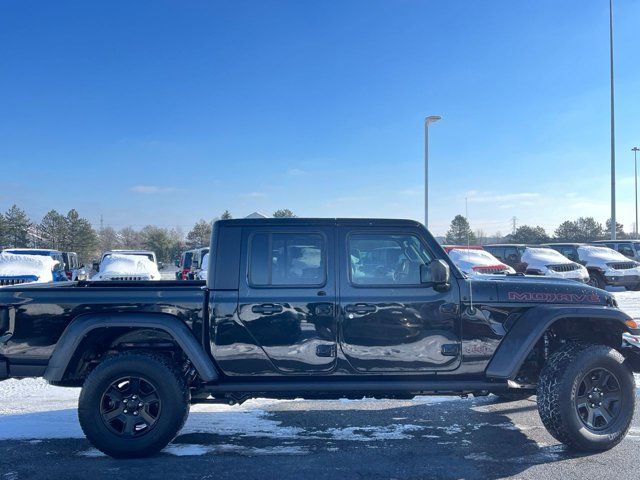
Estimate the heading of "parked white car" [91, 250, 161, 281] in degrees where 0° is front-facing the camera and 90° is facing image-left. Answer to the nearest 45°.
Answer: approximately 0°

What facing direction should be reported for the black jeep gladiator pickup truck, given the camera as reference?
facing to the right of the viewer

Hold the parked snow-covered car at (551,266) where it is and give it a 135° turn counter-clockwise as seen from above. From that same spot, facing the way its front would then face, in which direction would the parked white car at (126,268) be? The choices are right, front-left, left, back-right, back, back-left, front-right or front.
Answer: back-left

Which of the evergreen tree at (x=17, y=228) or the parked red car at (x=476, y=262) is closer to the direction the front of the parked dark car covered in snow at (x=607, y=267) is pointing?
the parked red car

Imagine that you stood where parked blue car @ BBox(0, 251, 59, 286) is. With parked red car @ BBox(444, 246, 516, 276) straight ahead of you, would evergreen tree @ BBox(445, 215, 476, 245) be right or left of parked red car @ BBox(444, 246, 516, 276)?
left

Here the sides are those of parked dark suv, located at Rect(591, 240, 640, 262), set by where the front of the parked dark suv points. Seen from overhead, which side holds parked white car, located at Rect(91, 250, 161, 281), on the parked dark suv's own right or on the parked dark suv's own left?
on the parked dark suv's own right

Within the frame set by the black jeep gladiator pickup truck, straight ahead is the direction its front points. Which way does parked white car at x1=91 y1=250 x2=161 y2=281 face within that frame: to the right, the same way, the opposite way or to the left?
to the right

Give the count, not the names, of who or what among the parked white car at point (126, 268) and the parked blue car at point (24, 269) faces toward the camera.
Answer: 2

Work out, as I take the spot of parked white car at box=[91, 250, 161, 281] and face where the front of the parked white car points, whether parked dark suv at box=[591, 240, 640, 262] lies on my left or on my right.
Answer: on my left

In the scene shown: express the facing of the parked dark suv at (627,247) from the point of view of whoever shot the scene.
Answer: facing the viewer and to the right of the viewer

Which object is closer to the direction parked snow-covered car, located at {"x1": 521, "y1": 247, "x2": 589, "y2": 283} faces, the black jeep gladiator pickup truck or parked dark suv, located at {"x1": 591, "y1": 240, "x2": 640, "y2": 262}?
the black jeep gladiator pickup truck

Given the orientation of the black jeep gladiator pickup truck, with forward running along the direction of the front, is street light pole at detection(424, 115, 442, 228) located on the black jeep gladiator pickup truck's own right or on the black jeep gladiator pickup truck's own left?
on the black jeep gladiator pickup truck's own left

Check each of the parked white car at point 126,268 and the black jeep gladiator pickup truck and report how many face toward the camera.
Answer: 1
